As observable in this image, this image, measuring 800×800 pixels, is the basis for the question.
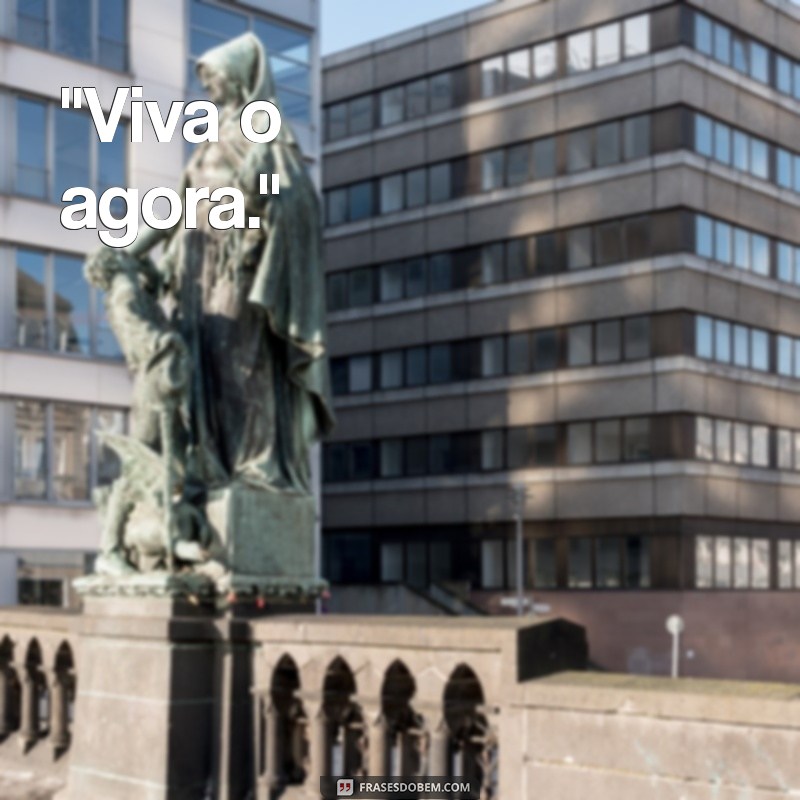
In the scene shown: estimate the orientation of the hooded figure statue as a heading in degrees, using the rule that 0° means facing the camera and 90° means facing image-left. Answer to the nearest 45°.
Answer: approximately 45°
